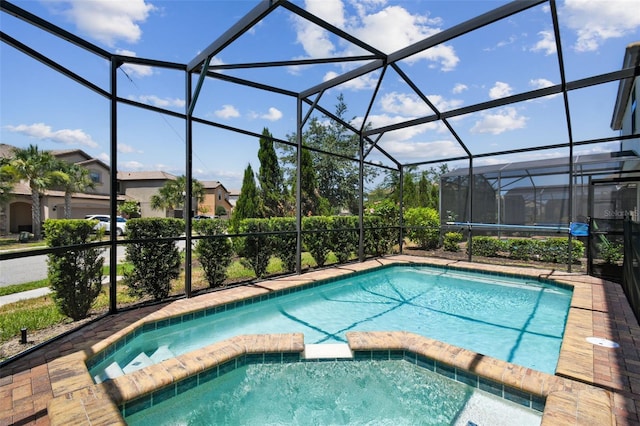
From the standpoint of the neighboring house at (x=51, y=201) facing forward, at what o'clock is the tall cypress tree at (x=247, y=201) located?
The tall cypress tree is roughly at 10 o'clock from the neighboring house.

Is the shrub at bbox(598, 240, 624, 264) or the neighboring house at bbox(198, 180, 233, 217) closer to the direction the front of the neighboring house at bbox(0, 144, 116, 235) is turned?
the shrub

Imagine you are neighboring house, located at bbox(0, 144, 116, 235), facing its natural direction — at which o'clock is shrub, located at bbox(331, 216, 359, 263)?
The shrub is roughly at 11 o'clock from the neighboring house.

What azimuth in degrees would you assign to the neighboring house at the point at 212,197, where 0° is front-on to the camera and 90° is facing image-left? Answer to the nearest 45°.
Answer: approximately 315°

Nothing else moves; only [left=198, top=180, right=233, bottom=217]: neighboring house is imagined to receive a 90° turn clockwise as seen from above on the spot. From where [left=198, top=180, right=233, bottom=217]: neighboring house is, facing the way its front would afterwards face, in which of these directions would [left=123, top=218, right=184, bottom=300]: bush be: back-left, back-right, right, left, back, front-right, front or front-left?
front-left

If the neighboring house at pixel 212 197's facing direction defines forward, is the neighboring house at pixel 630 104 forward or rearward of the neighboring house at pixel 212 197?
forward

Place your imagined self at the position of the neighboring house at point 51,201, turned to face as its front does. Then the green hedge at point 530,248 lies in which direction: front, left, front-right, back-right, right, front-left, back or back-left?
front-left

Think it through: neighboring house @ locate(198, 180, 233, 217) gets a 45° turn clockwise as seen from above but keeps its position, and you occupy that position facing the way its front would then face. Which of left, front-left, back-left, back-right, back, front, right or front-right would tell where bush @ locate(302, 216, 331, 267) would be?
front

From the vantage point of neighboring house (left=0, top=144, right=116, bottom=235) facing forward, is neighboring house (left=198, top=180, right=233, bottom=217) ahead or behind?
behind

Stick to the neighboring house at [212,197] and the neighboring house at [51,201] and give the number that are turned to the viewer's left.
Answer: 0

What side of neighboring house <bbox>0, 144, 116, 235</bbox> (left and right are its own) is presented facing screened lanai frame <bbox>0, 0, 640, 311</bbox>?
front

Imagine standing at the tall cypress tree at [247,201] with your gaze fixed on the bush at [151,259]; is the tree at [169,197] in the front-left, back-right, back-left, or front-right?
back-right

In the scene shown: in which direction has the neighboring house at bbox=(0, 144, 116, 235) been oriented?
toward the camera
